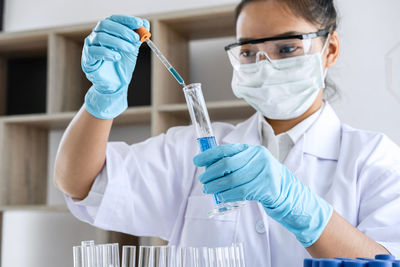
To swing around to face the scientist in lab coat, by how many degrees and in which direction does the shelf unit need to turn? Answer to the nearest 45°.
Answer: approximately 90° to its left

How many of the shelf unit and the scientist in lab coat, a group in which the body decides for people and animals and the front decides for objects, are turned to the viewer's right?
0

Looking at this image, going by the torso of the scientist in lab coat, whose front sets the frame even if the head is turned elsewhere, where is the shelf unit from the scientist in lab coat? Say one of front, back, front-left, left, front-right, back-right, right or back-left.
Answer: right

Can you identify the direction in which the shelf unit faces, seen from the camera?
facing the viewer and to the left of the viewer

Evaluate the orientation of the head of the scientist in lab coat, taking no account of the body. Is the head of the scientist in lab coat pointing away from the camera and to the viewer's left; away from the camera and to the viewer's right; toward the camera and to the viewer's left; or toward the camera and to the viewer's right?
toward the camera and to the viewer's left

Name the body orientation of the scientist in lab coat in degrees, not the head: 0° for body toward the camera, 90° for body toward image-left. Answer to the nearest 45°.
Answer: approximately 45°
